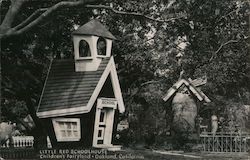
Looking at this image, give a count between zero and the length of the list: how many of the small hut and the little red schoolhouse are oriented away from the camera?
0

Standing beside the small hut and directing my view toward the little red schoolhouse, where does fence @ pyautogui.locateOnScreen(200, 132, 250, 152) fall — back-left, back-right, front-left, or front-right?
back-left

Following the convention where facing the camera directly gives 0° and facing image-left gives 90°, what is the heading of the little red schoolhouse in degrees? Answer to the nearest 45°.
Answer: approximately 315°

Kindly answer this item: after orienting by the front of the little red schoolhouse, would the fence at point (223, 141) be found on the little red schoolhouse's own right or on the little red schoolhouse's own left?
on the little red schoolhouse's own left

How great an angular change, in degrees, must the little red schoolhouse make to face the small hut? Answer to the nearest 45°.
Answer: approximately 45° to its left

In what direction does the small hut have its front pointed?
toward the camera

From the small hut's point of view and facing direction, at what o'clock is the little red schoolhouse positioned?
The little red schoolhouse is roughly at 2 o'clock from the small hut.
